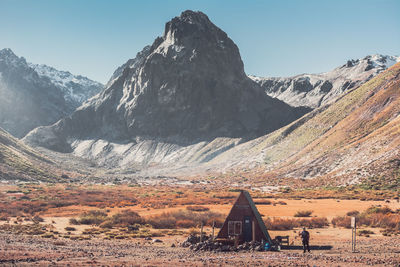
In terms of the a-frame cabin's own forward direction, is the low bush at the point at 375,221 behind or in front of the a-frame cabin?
behind

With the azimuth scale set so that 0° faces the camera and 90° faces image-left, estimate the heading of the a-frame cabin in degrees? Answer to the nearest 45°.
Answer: approximately 0°

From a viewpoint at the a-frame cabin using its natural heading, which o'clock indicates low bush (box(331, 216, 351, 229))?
The low bush is roughly at 7 o'clock from the a-frame cabin.

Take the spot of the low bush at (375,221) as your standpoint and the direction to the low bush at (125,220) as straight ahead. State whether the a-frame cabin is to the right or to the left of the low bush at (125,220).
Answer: left

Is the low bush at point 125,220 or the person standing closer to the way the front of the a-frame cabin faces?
the person standing

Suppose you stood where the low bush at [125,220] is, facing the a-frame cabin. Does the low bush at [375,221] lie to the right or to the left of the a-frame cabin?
left

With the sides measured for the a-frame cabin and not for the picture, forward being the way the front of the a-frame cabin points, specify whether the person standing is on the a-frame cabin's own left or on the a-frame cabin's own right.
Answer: on the a-frame cabin's own left
